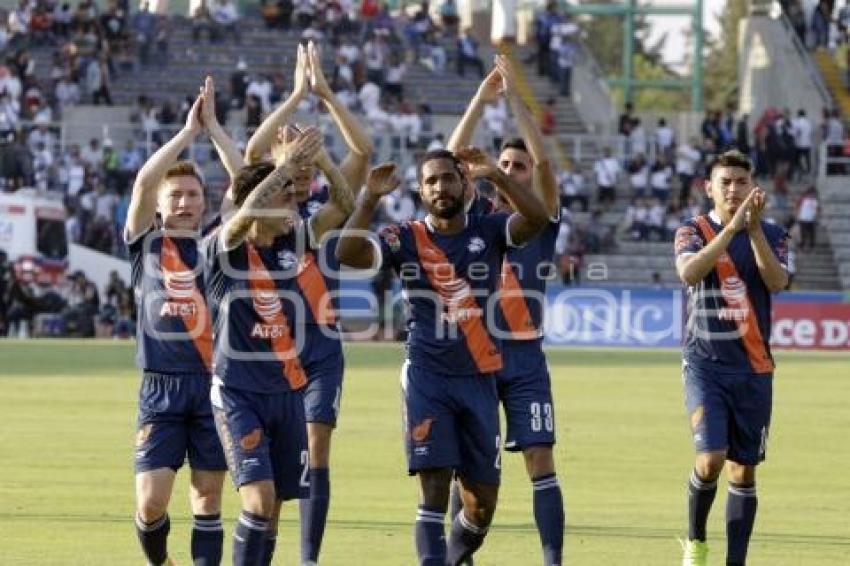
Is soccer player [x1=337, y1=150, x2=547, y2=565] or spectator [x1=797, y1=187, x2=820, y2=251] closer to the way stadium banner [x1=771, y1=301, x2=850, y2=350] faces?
the soccer player

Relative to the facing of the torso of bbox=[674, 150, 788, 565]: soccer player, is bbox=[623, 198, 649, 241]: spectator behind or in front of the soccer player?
behind

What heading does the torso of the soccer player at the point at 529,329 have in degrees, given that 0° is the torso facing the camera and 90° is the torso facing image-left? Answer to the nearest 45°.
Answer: approximately 45°

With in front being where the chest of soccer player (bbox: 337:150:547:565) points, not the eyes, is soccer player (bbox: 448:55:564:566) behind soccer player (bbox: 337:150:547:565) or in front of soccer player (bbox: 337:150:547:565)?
behind

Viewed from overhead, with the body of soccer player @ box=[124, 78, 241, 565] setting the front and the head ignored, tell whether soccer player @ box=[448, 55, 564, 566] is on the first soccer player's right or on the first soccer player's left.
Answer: on the first soccer player's left

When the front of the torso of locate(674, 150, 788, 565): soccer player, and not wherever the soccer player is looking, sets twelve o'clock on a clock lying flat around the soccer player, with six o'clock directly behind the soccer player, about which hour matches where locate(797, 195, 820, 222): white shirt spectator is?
The white shirt spectator is roughly at 6 o'clock from the soccer player.

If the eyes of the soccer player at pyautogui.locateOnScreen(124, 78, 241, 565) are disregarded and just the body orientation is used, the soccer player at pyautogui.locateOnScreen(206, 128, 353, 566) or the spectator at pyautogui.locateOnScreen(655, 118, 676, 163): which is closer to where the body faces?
the soccer player
